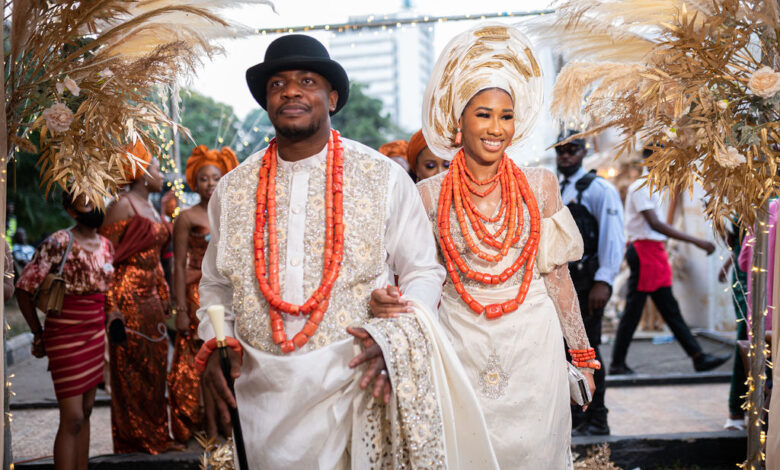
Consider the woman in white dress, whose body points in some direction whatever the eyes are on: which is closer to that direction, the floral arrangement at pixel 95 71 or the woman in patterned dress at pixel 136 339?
the floral arrangement

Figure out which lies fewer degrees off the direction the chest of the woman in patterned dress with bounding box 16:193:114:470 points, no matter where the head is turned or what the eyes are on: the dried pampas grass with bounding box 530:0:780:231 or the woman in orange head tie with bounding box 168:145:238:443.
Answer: the dried pampas grass

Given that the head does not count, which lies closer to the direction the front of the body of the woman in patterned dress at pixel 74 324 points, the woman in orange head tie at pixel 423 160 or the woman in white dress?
the woman in white dress

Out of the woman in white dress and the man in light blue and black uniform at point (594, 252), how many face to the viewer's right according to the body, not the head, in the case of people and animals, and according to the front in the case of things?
0

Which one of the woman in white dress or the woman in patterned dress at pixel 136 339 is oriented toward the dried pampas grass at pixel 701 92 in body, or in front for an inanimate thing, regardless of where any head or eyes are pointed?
the woman in patterned dress

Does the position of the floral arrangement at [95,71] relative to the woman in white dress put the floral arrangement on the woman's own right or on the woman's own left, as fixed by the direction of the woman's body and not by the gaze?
on the woman's own right

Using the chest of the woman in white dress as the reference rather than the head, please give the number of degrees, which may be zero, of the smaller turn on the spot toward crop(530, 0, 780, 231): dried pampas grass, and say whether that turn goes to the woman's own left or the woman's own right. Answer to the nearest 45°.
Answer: approximately 90° to the woman's own left

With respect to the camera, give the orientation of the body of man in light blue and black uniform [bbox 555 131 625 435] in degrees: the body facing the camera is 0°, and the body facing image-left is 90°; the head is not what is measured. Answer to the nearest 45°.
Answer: approximately 45°

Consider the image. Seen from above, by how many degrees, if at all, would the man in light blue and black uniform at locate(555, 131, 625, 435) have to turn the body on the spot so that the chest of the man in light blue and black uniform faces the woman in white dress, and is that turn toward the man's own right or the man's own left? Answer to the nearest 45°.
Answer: approximately 45° to the man's own left

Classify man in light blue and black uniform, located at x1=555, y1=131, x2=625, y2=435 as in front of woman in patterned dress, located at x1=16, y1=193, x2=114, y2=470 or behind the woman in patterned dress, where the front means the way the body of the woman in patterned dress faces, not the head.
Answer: in front
